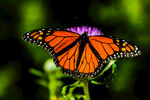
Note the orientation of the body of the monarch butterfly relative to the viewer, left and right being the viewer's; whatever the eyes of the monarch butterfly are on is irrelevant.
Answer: facing away from the viewer
